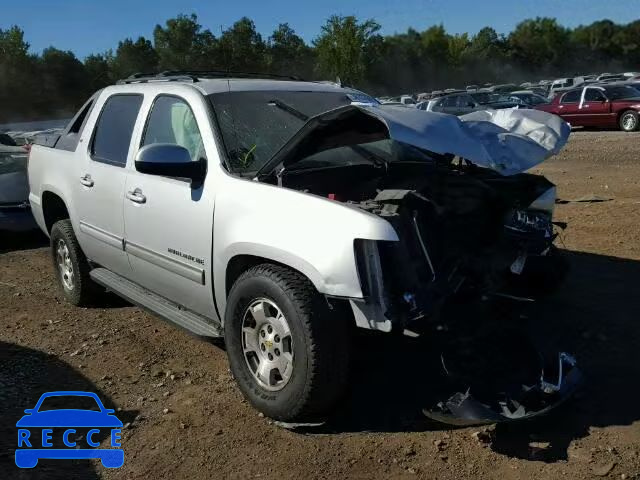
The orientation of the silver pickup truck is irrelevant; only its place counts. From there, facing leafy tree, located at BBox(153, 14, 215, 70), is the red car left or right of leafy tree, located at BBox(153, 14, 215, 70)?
right

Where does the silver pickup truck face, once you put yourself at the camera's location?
facing the viewer and to the right of the viewer

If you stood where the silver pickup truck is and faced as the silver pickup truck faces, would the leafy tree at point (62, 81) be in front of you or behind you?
behind

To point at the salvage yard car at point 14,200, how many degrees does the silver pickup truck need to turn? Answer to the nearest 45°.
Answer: approximately 180°
